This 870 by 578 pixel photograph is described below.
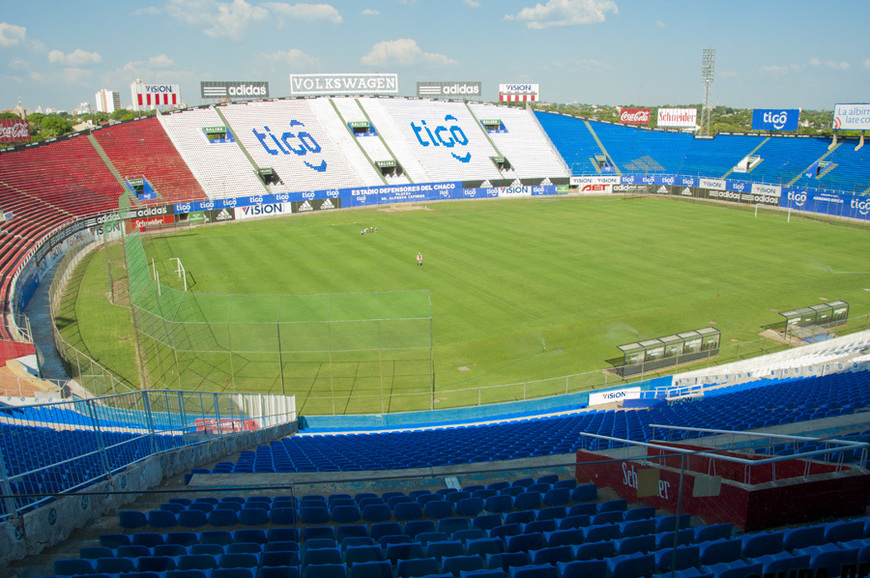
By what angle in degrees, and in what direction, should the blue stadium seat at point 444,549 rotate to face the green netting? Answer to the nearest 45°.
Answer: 0° — it already faces it

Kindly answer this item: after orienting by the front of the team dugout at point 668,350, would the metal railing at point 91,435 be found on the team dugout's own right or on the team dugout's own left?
on the team dugout's own left

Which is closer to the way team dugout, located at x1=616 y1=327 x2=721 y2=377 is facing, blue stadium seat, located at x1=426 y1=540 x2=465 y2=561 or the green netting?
the green netting

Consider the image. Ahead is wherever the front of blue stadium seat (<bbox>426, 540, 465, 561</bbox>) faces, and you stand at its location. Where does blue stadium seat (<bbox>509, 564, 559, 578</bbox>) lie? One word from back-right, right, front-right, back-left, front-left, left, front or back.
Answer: back-right

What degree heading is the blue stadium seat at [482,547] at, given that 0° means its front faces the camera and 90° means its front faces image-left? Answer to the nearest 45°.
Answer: approximately 180°

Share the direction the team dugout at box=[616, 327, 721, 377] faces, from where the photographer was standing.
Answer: facing away from the viewer and to the left of the viewer

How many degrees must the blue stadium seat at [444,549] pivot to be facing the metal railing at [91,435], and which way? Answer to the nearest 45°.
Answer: approximately 45° to its left

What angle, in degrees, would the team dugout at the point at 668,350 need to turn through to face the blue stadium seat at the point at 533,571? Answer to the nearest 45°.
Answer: approximately 135° to its left

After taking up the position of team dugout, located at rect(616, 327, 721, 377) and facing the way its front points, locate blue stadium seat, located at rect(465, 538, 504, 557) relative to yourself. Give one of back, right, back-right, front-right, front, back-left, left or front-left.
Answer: back-left

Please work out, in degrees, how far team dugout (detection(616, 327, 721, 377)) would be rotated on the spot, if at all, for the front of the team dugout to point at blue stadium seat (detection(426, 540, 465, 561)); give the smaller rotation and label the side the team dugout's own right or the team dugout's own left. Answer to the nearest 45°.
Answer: approximately 135° to the team dugout's own left

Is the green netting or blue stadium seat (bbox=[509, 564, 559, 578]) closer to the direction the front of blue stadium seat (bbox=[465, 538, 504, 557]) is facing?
the green netting

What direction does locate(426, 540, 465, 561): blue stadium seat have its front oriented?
away from the camera

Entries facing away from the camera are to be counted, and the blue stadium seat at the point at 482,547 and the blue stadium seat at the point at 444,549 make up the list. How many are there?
2
